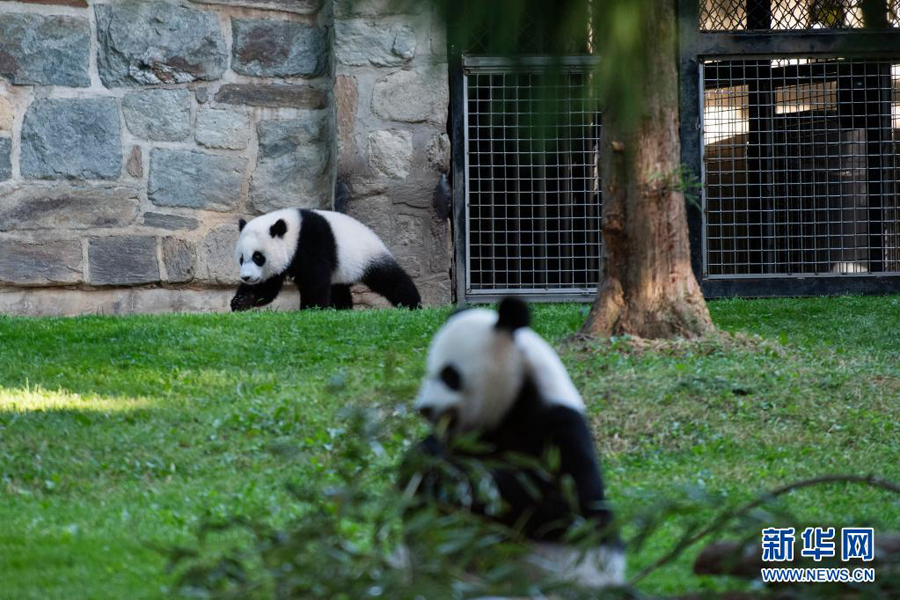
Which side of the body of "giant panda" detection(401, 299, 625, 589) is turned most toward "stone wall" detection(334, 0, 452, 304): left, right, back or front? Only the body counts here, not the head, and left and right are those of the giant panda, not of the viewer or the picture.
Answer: right

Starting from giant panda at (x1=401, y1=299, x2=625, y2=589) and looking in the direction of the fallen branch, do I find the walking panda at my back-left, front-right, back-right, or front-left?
back-left

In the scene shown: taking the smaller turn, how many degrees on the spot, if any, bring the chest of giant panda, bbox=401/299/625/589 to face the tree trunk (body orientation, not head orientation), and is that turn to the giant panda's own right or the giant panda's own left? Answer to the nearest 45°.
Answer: approximately 90° to the giant panda's own right

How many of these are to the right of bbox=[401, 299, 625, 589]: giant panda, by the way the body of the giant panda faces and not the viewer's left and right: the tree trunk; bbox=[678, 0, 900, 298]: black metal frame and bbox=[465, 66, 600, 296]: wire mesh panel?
3

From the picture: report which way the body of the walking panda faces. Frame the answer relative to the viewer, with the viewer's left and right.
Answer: facing to the left of the viewer

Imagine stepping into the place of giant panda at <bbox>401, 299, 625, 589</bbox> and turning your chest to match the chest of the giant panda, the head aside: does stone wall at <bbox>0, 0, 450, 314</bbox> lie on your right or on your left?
on your right

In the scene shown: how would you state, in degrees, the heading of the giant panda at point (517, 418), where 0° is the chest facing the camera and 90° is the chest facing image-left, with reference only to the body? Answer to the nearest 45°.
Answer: approximately 90°

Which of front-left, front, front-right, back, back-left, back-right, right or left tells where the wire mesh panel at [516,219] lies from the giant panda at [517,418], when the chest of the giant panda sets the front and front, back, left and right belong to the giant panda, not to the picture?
right

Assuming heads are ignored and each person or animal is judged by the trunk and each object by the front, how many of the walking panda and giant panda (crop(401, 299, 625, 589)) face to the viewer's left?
2
